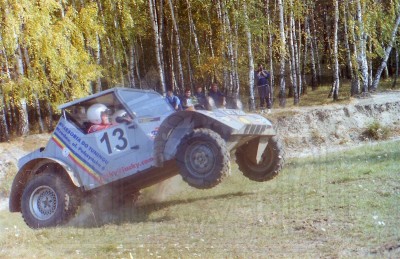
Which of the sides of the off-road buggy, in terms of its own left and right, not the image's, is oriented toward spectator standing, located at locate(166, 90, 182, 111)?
left

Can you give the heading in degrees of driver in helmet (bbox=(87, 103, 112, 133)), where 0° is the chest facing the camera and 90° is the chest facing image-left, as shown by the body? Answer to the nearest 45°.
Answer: approximately 270°

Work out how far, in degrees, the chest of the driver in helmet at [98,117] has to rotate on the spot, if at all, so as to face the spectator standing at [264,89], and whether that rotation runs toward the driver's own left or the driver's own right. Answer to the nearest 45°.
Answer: approximately 45° to the driver's own left

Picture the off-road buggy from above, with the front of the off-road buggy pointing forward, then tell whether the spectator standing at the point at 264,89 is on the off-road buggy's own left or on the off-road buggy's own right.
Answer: on the off-road buggy's own left

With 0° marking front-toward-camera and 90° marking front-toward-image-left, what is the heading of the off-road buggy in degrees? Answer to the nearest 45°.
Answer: approximately 315°
